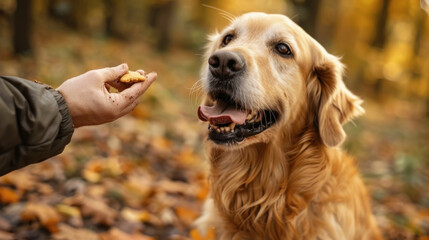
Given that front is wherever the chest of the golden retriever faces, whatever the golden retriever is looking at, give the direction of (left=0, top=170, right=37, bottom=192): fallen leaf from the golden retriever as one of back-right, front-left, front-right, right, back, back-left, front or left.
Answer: front-right

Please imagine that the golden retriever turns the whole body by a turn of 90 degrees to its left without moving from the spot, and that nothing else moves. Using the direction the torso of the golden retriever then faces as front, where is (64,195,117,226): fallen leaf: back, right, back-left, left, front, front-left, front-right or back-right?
back-right

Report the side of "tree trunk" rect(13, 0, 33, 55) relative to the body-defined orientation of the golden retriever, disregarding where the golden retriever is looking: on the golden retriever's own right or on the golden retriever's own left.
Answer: on the golden retriever's own right

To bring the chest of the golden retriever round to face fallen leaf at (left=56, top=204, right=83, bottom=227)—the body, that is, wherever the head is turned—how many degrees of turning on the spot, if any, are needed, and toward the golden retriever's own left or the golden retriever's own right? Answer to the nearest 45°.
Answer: approximately 45° to the golden retriever's own right

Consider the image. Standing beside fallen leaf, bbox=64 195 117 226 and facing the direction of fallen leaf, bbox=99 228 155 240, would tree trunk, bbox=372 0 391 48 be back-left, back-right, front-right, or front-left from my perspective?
back-left

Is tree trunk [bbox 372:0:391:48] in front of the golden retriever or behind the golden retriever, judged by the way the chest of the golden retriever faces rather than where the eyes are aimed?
behind

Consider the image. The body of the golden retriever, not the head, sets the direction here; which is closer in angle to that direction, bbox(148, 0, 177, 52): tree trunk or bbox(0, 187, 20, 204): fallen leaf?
the fallen leaf

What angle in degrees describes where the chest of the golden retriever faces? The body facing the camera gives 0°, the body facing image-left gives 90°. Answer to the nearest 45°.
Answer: approximately 45°

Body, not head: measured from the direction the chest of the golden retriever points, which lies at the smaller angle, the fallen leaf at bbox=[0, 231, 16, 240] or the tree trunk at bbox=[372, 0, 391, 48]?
the fallen leaf

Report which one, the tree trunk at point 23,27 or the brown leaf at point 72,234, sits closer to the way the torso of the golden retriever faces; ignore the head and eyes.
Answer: the brown leaf
